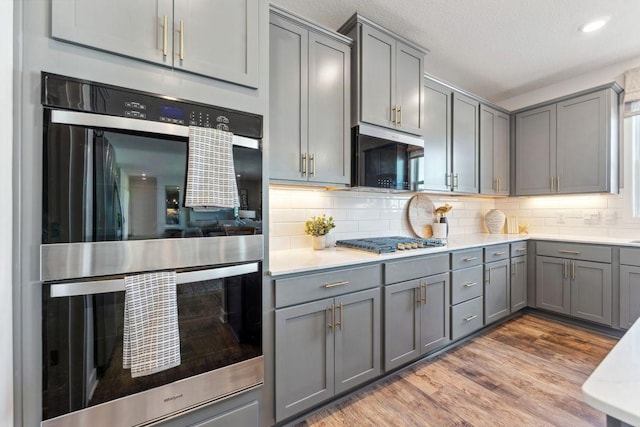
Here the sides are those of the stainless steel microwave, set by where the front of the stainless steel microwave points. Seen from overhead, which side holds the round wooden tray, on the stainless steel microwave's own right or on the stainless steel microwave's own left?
on the stainless steel microwave's own left

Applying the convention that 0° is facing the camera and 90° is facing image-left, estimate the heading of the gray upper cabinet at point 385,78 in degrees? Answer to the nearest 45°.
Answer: approximately 315°

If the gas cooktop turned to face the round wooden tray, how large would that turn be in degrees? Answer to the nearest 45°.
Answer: approximately 135° to its left

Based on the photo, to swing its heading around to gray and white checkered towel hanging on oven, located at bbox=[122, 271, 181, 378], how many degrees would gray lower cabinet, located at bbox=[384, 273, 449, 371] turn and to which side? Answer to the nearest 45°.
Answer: approximately 90° to its right

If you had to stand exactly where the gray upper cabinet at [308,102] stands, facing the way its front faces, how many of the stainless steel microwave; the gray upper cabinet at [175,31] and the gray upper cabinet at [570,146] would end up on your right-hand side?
1

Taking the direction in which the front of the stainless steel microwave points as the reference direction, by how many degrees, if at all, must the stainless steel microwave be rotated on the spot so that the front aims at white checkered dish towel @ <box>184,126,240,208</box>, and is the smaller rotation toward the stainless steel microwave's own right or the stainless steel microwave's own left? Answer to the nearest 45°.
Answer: approximately 90° to the stainless steel microwave's own right

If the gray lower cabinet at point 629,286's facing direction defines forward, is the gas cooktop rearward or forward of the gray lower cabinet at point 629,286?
forward

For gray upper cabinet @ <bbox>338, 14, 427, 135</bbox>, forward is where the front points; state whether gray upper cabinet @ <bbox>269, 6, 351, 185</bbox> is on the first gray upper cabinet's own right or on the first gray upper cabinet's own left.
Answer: on the first gray upper cabinet's own right

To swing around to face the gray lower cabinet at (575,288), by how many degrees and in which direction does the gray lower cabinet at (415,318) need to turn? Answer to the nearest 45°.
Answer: approximately 90° to its left
